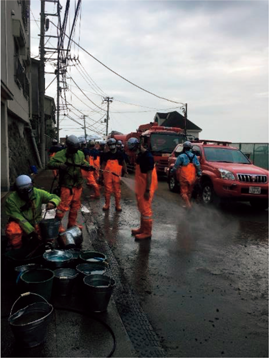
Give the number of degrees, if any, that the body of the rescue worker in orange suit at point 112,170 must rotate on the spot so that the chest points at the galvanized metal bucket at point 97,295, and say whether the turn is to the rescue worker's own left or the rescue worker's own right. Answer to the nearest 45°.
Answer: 0° — they already face it

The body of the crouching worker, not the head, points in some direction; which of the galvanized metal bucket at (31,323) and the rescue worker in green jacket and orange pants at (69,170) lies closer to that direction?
the galvanized metal bucket

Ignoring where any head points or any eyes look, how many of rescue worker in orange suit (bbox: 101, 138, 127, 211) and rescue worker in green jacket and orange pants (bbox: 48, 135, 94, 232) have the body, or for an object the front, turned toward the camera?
2

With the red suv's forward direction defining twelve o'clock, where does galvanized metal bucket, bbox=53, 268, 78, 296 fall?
The galvanized metal bucket is roughly at 2 o'clock from the red suv.

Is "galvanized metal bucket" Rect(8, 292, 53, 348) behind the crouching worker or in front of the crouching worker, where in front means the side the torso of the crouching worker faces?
in front

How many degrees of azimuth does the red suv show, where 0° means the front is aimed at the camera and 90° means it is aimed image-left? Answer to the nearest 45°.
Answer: approximately 315°

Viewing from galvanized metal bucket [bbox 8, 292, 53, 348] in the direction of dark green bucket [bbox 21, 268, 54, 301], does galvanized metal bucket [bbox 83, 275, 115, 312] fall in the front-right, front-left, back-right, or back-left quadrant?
front-right

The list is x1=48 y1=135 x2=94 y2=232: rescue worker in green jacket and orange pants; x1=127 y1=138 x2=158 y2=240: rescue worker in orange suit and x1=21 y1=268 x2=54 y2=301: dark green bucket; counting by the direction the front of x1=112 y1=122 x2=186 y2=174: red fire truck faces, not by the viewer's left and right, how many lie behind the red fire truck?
0

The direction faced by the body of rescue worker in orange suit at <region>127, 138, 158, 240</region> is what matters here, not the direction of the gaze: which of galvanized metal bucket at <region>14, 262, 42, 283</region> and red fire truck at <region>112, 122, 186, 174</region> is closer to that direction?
the galvanized metal bucket

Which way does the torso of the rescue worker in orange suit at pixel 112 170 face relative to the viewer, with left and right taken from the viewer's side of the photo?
facing the viewer

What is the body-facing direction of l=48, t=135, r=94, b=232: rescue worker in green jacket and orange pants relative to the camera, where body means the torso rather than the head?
toward the camera

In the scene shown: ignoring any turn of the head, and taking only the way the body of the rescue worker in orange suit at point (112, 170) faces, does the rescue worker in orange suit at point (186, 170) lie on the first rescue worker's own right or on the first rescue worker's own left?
on the first rescue worker's own left

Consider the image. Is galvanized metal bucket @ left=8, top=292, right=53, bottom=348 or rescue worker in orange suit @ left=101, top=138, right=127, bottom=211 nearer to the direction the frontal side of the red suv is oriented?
the galvanized metal bucket

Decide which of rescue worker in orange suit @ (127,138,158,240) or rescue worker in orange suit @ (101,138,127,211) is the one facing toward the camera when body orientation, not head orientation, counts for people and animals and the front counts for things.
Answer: rescue worker in orange suit @ (101,138,127,211)

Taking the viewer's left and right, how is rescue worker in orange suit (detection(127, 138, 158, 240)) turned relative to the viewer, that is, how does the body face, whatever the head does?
facing to the left of the viewer

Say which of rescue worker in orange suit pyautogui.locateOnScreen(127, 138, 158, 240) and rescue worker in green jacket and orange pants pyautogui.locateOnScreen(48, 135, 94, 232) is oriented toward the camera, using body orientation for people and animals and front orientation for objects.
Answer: rescue worker in green jacket and orange pants pyautogui.locateOnScreen(48, 135, 94, 232)

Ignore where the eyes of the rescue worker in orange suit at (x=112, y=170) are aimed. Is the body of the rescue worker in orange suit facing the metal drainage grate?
yes

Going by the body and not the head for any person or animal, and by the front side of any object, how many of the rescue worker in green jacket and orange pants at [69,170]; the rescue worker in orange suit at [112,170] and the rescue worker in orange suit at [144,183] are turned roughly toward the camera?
2

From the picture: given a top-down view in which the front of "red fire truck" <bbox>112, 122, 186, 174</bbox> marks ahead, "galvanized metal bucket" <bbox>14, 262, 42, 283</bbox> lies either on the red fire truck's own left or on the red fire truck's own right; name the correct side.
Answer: on the red fire truck's own right
